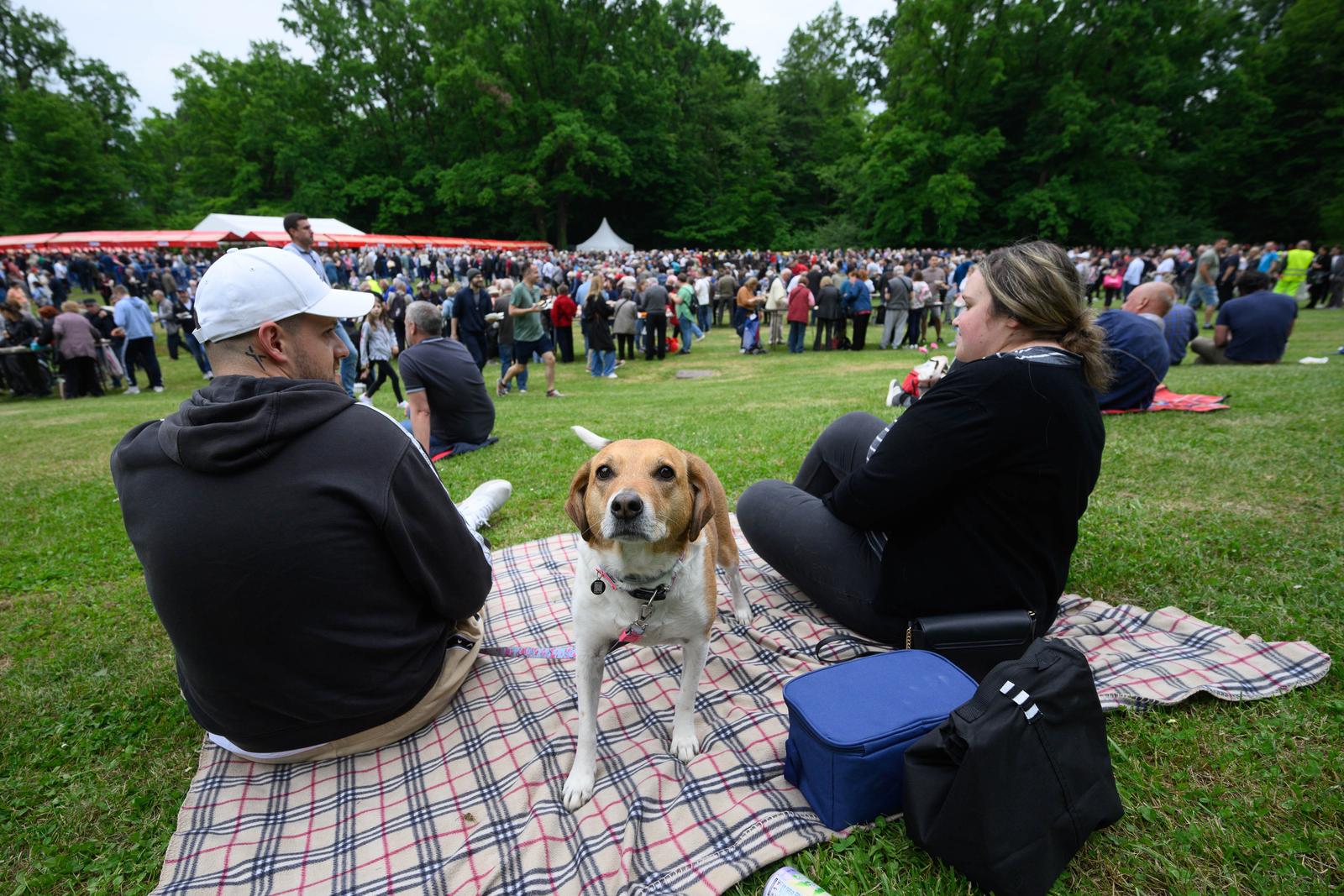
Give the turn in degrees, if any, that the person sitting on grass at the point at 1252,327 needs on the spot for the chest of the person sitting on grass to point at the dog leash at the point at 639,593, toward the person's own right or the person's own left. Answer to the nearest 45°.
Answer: approximately 135° to the person's own left

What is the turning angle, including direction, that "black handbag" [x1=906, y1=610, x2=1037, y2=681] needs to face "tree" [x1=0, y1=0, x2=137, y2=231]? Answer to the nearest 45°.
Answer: approximately 90° to its right

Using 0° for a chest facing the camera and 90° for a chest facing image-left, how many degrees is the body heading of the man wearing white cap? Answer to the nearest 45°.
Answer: approximately 225°

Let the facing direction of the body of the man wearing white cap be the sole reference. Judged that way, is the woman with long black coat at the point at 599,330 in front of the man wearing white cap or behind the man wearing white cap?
in front

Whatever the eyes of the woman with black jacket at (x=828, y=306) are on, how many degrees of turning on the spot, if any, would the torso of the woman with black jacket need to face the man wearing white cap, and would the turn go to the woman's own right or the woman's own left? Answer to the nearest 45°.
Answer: approximately 180°

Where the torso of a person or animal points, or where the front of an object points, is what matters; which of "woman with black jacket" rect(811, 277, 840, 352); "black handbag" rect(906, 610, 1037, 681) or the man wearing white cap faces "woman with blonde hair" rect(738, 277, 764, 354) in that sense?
the man wearing white cap

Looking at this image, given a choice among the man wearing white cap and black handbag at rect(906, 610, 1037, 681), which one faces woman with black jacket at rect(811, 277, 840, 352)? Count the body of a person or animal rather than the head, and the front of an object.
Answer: the man wearing white cap

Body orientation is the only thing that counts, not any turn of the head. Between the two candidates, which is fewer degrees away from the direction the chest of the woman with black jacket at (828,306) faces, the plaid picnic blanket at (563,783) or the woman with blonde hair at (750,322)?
the woman with blonde hair

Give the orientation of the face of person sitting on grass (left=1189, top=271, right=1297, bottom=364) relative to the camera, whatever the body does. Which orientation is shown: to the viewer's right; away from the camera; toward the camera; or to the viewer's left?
away from the camera

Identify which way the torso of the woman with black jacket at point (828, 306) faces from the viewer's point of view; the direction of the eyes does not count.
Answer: away from the camera

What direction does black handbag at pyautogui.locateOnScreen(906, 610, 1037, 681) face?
toward the camera

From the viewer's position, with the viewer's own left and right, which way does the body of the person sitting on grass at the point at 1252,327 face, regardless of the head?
facing away from the viewer and to the left of the viewer

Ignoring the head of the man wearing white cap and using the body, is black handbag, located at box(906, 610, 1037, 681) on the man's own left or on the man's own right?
on the man's own right

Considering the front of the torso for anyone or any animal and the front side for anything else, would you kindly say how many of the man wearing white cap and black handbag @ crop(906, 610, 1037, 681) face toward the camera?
1

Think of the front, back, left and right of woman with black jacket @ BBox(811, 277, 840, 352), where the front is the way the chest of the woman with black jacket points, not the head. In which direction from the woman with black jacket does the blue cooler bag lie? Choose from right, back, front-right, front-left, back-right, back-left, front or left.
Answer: back

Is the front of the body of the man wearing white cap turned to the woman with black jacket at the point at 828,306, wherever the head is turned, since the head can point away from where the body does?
yes

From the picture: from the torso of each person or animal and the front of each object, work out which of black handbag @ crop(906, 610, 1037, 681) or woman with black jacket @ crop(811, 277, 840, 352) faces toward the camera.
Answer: the black handbag

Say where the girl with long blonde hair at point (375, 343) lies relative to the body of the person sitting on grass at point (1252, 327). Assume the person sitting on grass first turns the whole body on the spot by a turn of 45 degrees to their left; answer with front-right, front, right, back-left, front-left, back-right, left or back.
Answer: front-left

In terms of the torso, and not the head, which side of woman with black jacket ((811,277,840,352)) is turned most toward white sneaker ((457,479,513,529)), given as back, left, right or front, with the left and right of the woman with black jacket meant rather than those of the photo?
back

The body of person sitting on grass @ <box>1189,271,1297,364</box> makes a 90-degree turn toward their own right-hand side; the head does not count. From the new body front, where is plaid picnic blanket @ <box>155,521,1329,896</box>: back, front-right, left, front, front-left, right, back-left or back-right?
back-right

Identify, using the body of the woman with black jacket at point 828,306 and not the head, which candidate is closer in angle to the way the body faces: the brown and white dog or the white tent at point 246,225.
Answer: the white tent
